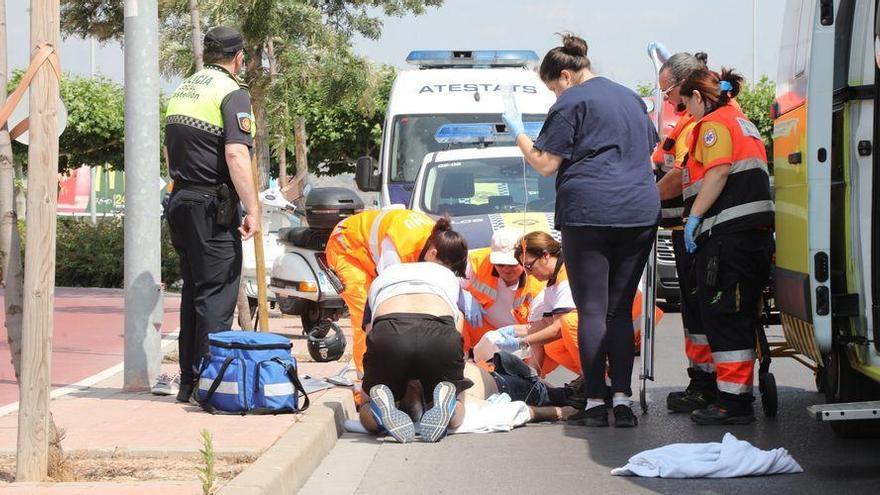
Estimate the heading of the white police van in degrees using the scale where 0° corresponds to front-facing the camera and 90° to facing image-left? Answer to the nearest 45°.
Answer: approximately 0°

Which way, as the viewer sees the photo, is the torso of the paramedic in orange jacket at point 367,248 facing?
to the viewer's right

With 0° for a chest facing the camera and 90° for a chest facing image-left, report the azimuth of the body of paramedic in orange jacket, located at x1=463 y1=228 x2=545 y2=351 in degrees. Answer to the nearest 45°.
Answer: approximately 0°

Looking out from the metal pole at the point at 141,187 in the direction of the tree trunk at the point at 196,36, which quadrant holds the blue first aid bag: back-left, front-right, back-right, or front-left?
back-right

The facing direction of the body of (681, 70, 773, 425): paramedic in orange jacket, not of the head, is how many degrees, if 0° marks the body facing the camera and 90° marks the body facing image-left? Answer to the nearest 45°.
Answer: approximately 90°

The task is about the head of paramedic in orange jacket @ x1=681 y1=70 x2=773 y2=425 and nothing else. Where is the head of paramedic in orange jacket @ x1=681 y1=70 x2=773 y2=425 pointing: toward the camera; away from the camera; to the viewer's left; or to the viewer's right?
to the viewer's left

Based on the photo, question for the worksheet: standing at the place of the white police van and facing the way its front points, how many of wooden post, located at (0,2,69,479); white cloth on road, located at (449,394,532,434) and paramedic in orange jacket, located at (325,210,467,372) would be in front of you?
3

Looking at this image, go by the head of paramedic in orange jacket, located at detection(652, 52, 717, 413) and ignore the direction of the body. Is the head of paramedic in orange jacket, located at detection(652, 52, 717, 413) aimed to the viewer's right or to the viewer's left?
to the viewer's left

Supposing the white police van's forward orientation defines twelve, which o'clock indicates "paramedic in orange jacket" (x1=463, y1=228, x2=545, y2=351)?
The paramedic in orange jacket is roughly at 12 o'clock from the white police van.

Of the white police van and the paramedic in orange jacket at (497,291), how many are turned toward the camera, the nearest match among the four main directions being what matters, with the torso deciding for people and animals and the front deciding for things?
2

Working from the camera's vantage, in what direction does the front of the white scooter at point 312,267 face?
facing away from the viewer and to the left of the viewer

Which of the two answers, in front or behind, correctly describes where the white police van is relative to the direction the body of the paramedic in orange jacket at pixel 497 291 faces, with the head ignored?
behind

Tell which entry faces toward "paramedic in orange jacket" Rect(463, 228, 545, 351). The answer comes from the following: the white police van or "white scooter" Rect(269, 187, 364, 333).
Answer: the white police van
